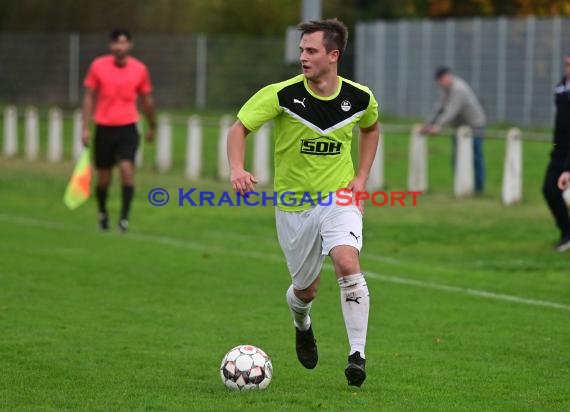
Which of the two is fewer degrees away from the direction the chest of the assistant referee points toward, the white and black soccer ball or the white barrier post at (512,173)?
the white and black soccer ball

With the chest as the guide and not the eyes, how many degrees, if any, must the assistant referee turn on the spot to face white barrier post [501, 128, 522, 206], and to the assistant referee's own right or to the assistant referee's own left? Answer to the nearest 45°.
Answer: approximately 135° to the assistant referee's own left

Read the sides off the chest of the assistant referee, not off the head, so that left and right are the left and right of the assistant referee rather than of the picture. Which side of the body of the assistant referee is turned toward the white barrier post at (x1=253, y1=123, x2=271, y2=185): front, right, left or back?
back

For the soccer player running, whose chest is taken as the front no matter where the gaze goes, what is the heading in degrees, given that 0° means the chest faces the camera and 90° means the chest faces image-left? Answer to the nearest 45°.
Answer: approximately 0°

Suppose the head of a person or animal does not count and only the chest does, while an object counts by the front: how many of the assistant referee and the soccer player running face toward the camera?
2

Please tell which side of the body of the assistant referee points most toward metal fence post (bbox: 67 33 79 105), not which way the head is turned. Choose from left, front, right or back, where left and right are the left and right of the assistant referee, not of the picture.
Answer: back

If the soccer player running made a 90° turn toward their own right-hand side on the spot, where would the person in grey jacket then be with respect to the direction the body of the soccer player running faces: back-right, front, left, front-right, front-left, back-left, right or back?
right

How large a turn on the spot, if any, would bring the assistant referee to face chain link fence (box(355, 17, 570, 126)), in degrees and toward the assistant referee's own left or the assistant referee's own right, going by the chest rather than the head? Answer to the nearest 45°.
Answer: approximately 135° to the assistant referee's own left

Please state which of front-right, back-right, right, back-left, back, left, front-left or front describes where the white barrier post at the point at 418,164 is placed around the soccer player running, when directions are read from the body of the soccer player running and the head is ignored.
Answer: back
